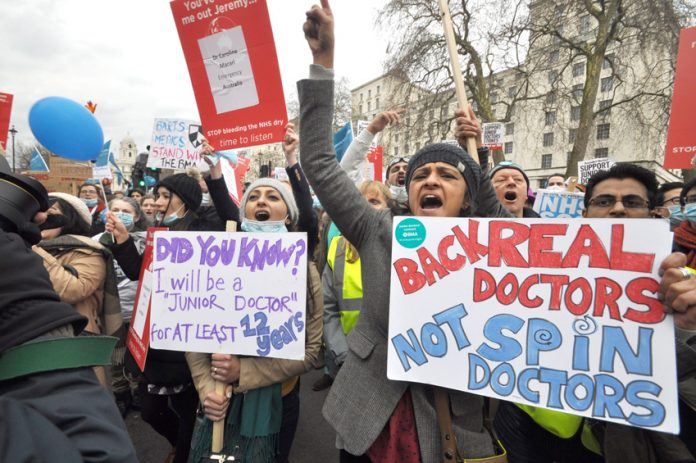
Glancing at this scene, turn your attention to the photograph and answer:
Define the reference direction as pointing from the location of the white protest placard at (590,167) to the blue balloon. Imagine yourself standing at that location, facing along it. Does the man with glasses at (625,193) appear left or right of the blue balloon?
left

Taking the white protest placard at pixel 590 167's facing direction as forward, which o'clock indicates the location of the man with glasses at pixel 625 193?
The man with glasses is roughly at 12 o'clock from the white protest placard.

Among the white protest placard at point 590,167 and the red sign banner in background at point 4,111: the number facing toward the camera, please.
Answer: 2

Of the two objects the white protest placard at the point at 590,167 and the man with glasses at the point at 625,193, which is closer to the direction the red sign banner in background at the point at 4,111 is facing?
the man with glasses

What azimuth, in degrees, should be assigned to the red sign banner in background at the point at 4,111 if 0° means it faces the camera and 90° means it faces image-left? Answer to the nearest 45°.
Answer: approximately 0°

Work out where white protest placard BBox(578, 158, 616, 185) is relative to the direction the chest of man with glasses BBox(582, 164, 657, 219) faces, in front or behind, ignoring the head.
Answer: behind

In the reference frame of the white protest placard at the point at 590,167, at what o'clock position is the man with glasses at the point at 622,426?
The man with glasses is roughly at 12 o'clock from the white protest placard.

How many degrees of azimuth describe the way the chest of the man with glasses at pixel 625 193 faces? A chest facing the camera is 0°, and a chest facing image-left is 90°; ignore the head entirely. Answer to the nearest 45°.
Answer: approximately 0°

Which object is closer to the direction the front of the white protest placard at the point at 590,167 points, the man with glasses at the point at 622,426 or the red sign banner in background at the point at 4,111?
the man with glasses
